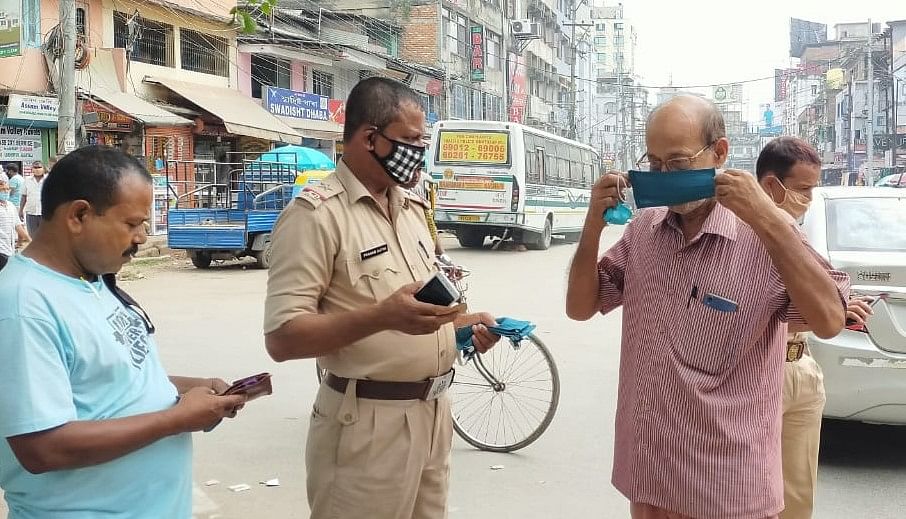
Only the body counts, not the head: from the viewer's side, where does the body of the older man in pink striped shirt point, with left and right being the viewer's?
facing the viewer and to the left of the viewer

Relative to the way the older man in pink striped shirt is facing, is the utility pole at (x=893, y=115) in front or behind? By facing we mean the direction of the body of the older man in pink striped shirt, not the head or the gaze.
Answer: behind

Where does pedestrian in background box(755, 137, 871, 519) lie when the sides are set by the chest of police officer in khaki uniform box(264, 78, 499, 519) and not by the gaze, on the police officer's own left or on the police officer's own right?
on the police officer's own left

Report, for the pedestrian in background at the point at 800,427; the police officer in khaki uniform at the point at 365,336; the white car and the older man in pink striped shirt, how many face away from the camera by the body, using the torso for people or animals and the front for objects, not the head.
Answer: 1

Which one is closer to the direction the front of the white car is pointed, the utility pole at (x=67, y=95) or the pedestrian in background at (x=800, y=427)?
the utility pole

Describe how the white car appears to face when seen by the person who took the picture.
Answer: facing away from the viewer

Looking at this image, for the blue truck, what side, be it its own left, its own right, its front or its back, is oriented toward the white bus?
front

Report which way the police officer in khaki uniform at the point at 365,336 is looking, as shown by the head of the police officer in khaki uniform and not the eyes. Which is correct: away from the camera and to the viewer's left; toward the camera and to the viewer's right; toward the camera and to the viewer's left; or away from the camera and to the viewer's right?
toward the camera and to the viewer's right

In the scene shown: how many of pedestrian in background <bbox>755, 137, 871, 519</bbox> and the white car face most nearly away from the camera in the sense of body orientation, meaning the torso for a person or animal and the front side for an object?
1
